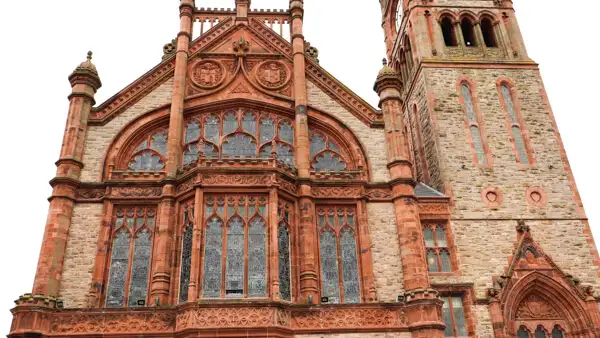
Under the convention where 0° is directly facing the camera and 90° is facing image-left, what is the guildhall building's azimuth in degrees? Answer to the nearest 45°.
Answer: approximately 0°
